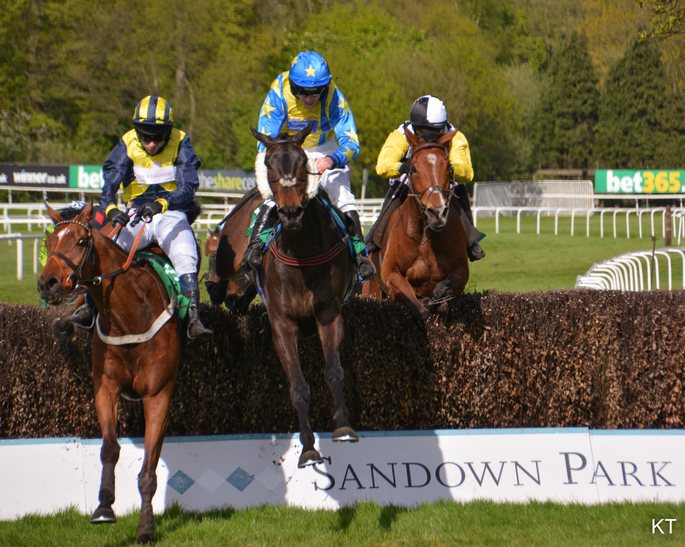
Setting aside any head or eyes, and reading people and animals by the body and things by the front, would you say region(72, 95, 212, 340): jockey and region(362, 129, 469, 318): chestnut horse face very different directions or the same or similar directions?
same or similar directions

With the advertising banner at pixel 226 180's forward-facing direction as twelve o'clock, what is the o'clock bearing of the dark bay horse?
The dark bay horse is roughly at 12 o'clock from the advertising banner.

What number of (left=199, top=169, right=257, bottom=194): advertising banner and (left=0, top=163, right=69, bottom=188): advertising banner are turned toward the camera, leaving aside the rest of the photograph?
2

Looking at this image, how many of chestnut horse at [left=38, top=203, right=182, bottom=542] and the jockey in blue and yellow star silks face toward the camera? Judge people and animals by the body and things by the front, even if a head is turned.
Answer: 2

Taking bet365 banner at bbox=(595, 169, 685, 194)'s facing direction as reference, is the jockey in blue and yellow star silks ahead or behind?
ahead

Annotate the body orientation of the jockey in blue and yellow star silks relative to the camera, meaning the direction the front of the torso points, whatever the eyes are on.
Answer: toward the camera

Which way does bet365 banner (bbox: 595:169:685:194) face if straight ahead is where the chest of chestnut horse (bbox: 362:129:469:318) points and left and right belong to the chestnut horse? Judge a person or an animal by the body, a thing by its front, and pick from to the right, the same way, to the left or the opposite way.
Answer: the same way

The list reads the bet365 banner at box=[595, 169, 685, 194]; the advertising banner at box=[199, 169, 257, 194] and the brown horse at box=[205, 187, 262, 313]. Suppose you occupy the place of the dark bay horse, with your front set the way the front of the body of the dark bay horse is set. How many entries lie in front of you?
0

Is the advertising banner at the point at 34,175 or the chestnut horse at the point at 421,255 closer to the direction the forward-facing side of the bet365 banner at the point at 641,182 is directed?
the chestnut horse

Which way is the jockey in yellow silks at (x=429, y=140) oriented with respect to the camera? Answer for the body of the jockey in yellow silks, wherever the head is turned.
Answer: toward the camera

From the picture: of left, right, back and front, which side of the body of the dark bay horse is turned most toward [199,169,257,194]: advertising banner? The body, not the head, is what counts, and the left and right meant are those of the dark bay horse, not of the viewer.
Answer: back

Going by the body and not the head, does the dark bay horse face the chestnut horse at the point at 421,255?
no

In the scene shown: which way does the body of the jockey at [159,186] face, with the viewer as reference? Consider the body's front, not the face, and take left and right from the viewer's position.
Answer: facing the viewer

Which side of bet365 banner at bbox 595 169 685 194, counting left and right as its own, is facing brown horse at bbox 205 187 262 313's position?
front

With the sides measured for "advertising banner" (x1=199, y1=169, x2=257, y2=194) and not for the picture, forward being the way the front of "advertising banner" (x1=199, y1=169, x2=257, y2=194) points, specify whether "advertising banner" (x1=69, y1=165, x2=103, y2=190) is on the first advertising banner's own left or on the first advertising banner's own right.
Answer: on the first advertising banner's own right

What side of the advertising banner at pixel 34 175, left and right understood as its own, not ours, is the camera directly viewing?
front

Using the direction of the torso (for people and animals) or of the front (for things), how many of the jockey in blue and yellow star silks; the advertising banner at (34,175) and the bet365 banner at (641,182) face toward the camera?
3

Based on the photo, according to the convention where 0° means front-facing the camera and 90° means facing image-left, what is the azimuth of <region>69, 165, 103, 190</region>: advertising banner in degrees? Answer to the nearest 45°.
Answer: approximately 0°

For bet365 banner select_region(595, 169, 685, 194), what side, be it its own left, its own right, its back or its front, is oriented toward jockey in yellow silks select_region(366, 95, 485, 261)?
front
